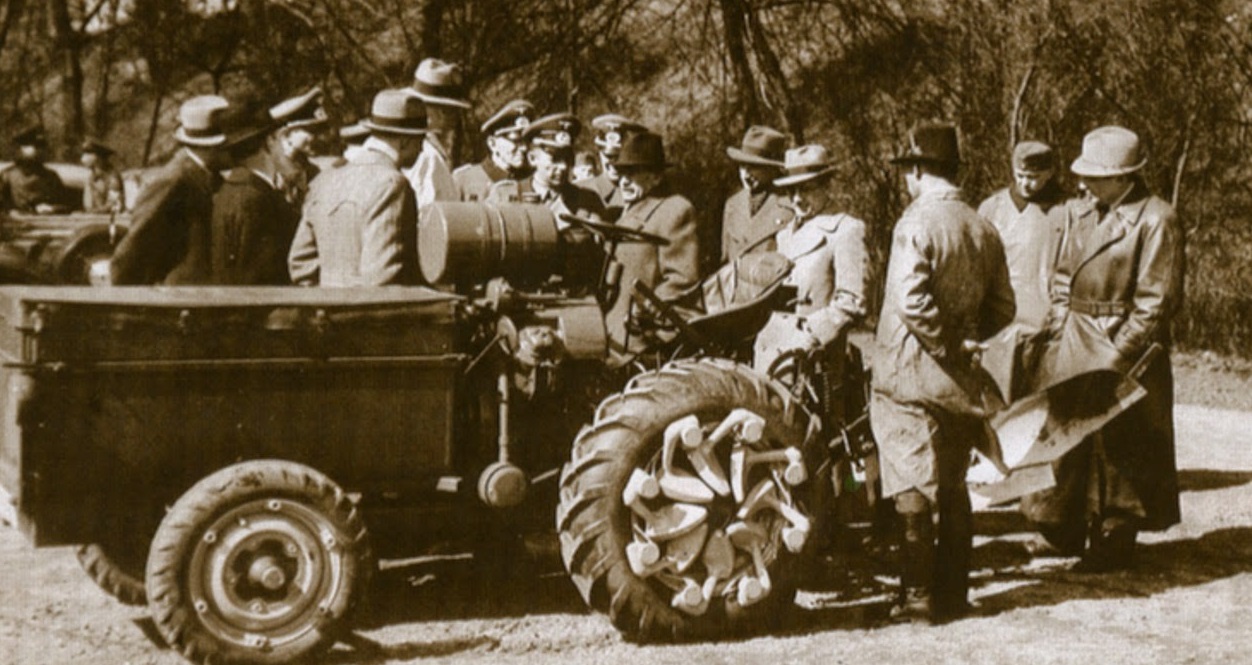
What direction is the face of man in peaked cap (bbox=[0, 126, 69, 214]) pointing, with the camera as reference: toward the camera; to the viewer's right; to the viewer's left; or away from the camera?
toward the camera

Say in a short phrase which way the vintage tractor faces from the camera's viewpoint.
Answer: facing to the left of the viewer

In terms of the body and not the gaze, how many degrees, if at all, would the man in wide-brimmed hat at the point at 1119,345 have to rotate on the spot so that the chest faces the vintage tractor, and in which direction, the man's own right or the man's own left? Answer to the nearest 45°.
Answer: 0° — they already face it

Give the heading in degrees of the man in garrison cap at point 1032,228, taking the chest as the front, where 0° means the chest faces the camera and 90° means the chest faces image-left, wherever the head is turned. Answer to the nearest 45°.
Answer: approximately 0°

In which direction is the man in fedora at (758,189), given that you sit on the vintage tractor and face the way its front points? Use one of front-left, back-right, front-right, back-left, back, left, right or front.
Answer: back-right

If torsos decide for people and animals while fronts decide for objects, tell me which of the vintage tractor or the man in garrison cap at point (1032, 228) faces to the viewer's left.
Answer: the vintage tractor

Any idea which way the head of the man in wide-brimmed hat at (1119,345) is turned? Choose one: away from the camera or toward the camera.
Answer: toward the camera

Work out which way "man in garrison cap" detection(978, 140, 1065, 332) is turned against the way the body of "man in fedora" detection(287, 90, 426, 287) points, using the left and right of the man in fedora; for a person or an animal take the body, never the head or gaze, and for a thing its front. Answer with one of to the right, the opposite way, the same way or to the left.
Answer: the opposite way

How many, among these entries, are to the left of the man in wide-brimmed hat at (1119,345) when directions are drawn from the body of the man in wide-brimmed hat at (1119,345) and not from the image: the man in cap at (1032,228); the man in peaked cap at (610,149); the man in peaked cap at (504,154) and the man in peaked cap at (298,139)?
0
